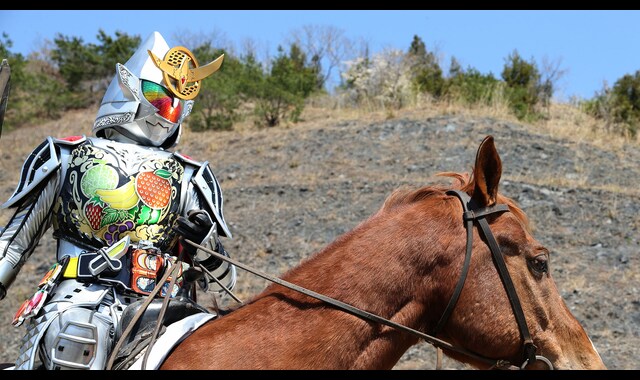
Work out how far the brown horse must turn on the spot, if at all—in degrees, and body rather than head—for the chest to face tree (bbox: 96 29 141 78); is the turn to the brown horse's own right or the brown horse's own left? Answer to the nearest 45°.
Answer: approximately 135° to the brown horse's own left

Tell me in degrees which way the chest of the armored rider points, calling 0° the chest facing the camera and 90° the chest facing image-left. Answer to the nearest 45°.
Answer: approximately 315°

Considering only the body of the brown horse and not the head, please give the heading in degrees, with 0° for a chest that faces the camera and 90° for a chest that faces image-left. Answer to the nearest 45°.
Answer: approximately 270°

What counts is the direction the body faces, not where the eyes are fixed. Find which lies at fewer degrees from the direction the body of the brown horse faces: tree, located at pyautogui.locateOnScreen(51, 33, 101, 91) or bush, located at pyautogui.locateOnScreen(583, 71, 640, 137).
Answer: the bush

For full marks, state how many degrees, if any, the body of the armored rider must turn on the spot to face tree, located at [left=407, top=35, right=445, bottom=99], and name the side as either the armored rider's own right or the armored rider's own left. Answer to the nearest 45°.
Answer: approximately 90° to the armored rider's own left

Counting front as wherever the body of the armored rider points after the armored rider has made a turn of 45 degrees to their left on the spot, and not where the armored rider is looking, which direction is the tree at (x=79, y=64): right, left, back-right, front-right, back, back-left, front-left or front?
left

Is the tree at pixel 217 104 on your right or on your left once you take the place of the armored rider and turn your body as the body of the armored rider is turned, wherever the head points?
on your left

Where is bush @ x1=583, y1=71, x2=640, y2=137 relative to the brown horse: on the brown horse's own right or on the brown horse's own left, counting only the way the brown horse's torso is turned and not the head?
on the brown horse's own left

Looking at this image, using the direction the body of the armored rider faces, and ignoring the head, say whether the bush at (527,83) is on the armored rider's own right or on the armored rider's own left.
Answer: on the armored rider's own left

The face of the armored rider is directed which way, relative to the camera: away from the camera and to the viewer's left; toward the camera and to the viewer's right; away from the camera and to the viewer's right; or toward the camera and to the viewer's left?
toward the camera and to the viewer's right
